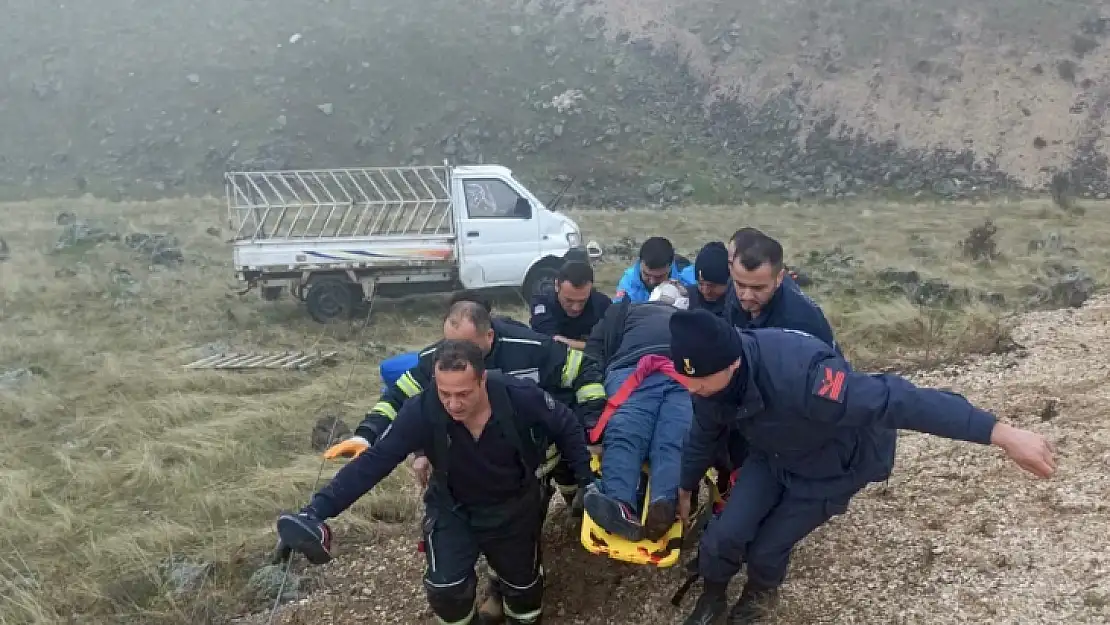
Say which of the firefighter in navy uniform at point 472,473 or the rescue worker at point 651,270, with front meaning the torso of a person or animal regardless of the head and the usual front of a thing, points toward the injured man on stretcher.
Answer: the rescue worker

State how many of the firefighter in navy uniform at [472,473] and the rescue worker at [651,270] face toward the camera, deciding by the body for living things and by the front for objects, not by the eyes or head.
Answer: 2

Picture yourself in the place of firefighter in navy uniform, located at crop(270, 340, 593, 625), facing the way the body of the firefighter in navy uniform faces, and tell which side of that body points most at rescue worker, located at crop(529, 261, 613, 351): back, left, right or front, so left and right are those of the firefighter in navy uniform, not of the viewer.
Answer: back

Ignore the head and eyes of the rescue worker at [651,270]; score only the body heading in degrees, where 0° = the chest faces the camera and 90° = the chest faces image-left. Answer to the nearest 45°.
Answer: approximately 0°

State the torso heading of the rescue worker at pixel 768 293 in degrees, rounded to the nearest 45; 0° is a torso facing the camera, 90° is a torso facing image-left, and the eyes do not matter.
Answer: approximately 45°
